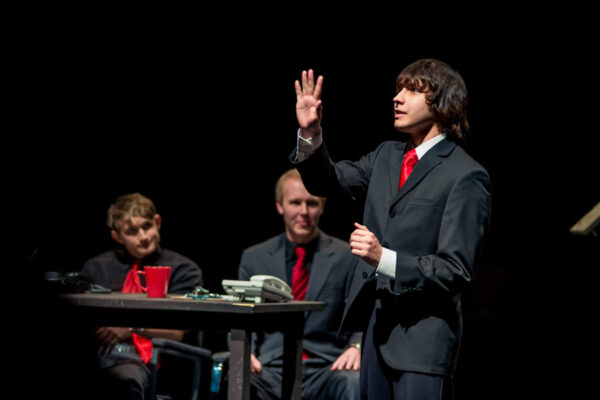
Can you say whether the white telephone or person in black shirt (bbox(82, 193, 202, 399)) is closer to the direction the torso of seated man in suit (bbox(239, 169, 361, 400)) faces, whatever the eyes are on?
the white telephone

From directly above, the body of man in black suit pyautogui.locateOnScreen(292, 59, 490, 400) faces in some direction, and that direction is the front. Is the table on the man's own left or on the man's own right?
on the man's own right

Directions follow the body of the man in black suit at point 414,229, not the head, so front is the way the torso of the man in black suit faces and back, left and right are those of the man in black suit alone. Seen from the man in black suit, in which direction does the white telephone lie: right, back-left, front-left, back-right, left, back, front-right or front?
right

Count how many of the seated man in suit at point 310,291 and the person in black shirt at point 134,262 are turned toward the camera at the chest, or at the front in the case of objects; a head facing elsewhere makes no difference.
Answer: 2

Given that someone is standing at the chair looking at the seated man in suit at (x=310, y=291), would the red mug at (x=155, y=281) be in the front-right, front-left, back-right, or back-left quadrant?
back-right

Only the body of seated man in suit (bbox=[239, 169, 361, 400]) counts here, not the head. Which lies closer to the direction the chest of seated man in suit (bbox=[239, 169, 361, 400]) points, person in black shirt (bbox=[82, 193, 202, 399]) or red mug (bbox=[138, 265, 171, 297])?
the red mug

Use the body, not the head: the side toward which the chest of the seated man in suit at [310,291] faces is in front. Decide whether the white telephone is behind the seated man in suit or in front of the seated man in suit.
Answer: in front

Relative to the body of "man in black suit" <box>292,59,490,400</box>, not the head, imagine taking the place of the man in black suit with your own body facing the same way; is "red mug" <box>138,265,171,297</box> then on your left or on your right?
on your right

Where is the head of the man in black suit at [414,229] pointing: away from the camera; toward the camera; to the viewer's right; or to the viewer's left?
to the viewer's left

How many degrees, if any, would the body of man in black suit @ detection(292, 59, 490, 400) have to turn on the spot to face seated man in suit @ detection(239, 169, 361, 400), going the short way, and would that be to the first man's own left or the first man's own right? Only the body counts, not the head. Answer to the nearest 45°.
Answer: approximately 135° to the first man's own right
